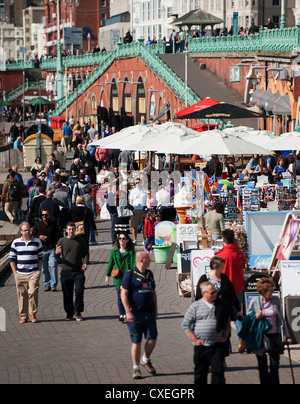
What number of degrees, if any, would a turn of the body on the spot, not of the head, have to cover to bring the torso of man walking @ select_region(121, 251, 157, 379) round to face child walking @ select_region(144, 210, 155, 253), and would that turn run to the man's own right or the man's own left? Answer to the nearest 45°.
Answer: approximately 135° to the man's own left

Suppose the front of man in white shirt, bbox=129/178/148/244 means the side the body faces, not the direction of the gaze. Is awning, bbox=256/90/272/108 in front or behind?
behind

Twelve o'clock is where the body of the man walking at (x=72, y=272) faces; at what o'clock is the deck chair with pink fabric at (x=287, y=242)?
The deck chair with pink fabric is roughly at 9 o'clock from the man walking.

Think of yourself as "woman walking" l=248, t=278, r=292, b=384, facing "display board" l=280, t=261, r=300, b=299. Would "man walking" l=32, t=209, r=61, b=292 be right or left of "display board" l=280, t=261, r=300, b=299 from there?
left

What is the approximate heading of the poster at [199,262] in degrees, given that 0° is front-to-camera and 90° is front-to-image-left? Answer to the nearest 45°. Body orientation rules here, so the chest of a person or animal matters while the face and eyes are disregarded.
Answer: approximately 0°

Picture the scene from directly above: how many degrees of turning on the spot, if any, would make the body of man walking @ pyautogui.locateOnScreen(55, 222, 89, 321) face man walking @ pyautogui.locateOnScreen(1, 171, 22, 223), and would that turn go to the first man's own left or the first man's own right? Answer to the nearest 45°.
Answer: approximately 180°

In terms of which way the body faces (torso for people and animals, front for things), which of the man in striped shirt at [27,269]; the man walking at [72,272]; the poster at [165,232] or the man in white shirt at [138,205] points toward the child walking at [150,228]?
the man in white shirt

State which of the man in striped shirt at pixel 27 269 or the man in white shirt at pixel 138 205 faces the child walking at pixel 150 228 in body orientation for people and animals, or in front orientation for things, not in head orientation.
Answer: the man in white shirt

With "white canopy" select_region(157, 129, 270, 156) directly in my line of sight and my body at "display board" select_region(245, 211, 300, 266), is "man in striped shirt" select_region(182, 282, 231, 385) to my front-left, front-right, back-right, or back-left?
back-left

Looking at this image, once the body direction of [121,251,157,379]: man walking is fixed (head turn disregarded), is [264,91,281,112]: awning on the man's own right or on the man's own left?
on the man's own left

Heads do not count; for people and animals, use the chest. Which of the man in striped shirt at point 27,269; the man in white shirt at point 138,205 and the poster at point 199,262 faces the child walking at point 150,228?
the man in white shirt

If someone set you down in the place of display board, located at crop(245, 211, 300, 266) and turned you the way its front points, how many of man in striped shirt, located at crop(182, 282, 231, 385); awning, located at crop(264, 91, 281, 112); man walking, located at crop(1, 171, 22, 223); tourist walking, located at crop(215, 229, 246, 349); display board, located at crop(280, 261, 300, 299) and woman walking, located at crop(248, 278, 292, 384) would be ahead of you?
4

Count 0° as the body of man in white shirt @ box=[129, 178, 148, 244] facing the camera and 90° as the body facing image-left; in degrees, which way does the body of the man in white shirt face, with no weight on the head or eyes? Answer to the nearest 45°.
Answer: approximately 0°
